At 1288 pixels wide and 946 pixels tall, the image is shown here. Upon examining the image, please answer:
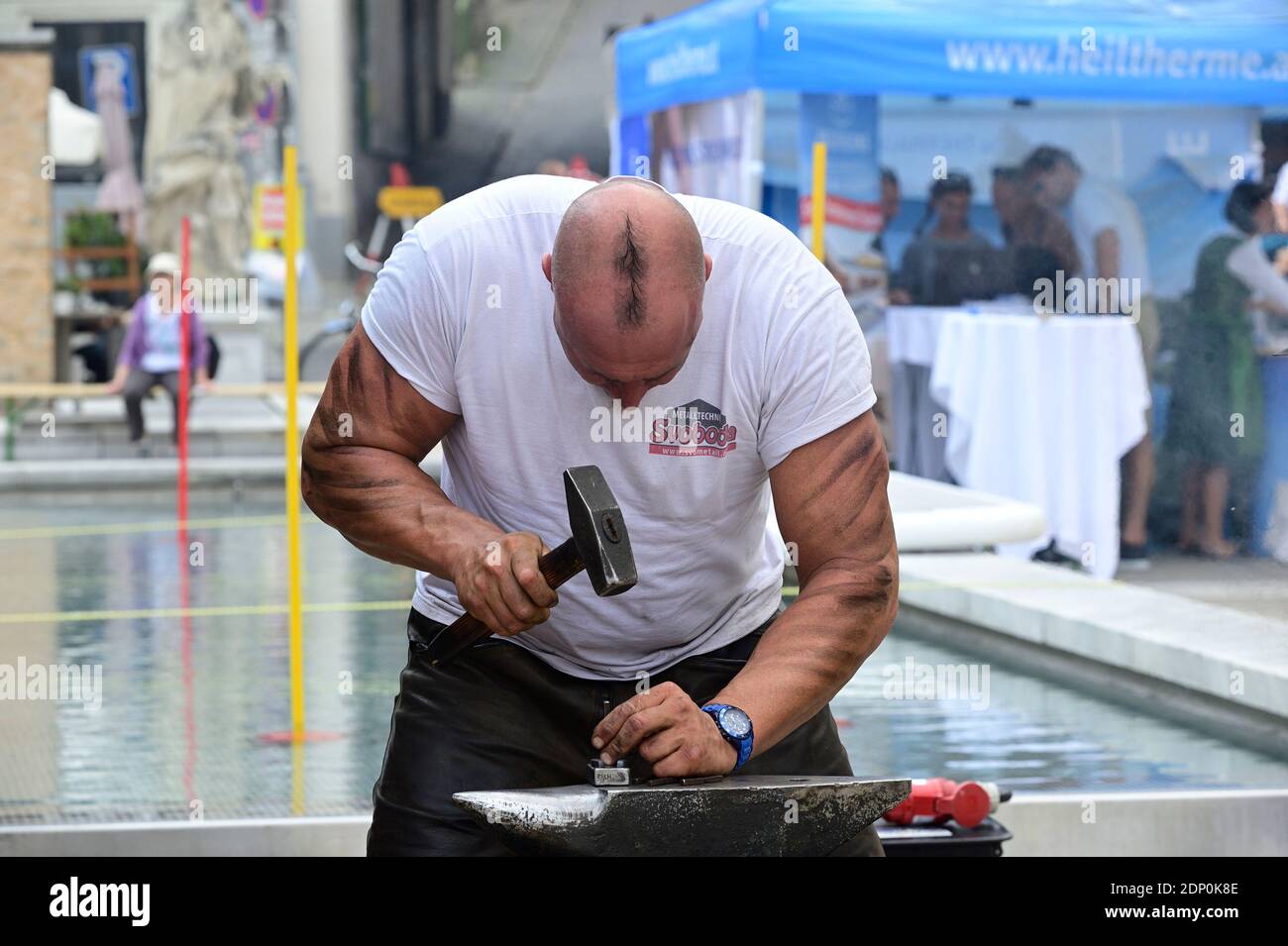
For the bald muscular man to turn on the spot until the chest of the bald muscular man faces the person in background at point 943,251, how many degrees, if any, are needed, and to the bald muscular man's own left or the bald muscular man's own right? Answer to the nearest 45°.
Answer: approximately 180°

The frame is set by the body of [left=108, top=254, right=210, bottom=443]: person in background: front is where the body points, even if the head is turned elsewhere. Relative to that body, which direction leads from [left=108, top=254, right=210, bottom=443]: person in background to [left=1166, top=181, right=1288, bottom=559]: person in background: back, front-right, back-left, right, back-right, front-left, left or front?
front-left

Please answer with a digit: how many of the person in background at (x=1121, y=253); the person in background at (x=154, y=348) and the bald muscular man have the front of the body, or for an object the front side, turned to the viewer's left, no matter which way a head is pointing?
1

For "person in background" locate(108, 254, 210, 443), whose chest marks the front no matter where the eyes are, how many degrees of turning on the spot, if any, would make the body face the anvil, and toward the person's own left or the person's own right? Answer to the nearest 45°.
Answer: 0° — they already face it

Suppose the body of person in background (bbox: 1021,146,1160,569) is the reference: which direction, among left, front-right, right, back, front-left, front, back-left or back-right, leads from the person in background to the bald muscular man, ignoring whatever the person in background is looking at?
left

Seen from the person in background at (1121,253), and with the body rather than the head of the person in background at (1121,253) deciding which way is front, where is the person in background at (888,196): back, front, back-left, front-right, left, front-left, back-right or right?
front-right

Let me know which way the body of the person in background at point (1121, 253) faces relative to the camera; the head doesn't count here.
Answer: to the viewer's left

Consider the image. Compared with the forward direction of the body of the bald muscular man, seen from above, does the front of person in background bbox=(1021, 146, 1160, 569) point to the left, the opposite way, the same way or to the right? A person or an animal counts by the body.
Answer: to the right

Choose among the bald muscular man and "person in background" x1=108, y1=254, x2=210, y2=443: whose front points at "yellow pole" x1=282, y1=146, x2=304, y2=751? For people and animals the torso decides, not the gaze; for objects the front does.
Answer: the person in background
